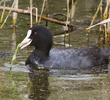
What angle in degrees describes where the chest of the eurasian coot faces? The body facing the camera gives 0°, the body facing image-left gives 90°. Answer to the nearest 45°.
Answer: approximately 90°
